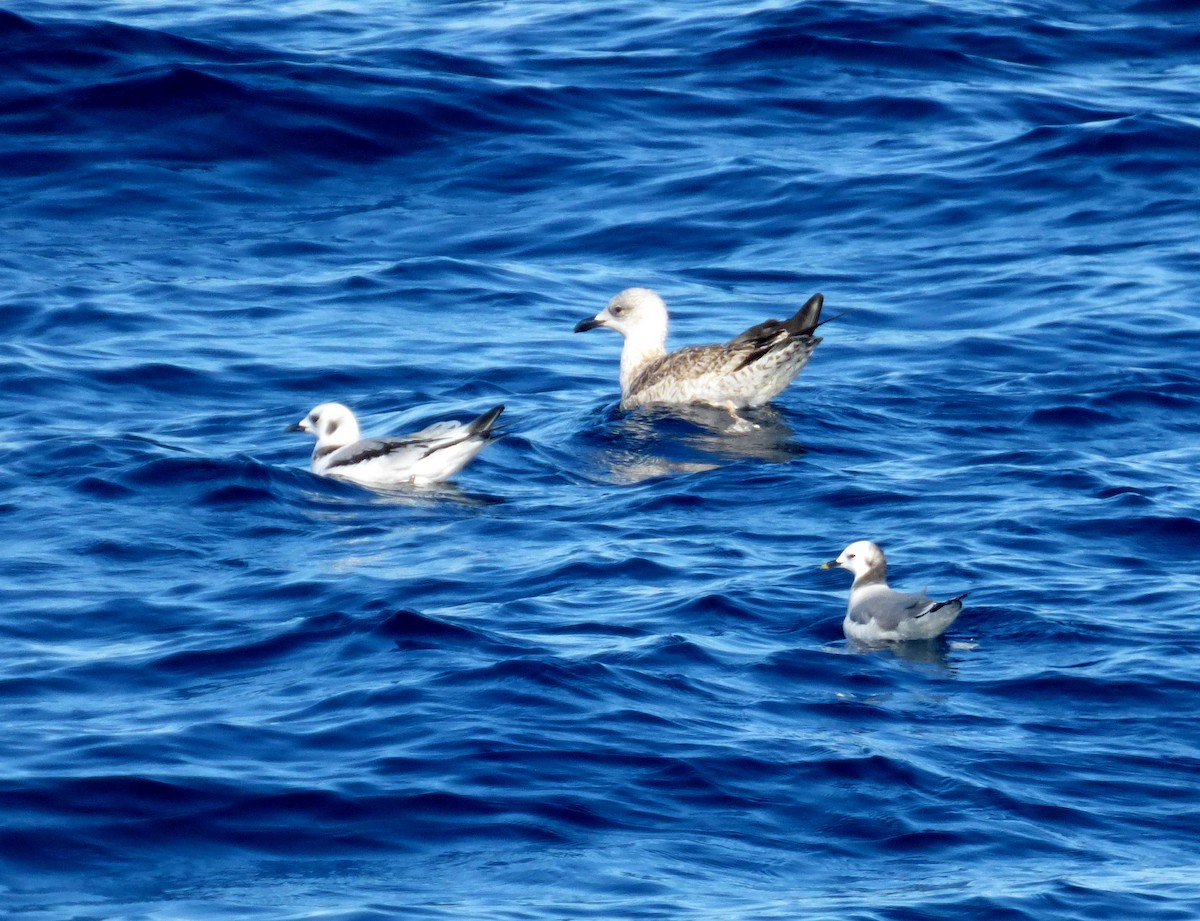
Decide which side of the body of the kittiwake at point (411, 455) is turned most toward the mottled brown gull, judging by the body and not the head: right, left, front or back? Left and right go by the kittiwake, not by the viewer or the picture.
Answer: back

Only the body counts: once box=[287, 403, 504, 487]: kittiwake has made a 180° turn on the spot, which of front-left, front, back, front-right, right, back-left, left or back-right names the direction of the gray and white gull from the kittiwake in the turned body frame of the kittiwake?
front-right

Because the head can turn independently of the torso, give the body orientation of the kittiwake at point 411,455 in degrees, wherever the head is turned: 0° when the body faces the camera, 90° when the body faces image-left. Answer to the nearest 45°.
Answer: approximately 90°

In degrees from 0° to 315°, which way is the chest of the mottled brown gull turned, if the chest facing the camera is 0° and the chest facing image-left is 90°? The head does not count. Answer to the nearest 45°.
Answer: approximately 90°

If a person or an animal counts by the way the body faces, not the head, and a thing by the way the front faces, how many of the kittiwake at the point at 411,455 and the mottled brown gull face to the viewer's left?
2

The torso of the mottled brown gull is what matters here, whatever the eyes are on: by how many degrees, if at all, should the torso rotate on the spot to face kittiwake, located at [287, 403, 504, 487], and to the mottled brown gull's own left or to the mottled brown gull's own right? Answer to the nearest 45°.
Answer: approximately 45° to the mottled brown gull's own left

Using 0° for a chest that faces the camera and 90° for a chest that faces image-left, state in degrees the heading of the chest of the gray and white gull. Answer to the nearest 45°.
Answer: approximately 90°
